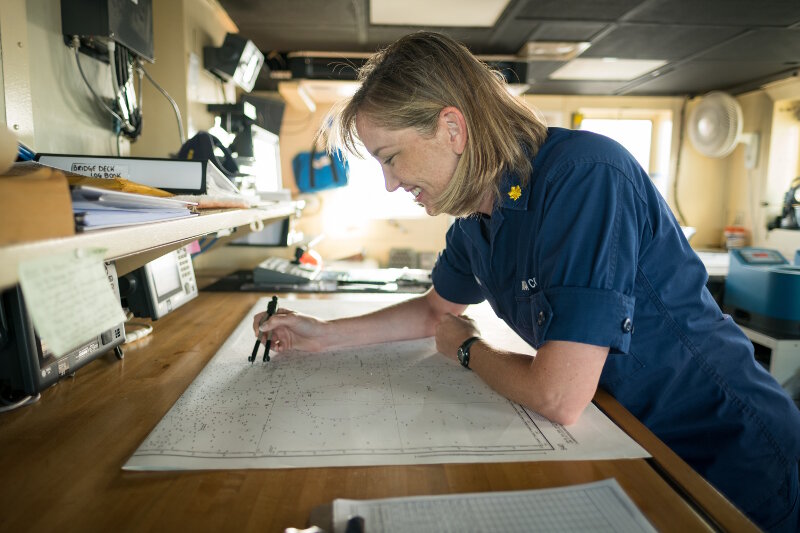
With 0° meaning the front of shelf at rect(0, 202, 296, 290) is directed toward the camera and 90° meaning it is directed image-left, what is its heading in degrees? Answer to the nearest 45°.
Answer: approximately 315°

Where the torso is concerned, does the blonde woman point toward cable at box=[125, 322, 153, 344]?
yes

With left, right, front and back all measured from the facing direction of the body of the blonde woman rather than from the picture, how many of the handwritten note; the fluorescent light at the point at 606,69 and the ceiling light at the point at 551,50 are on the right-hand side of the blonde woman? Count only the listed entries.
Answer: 2

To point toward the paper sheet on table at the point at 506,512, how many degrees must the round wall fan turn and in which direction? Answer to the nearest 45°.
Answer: approximately 45° to its left

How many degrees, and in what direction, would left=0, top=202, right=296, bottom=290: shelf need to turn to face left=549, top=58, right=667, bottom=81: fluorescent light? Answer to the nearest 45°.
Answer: approximately 90° to its left

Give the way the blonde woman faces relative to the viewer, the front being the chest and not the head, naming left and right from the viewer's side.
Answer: facing to the left of the viewer

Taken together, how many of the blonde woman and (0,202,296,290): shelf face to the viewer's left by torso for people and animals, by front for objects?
1

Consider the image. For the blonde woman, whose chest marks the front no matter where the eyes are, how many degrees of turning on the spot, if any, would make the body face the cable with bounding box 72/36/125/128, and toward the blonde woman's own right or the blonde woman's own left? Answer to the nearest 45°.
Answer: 0° — they already face it

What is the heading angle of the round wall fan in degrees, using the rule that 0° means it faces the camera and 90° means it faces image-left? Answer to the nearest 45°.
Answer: approximately 45°
